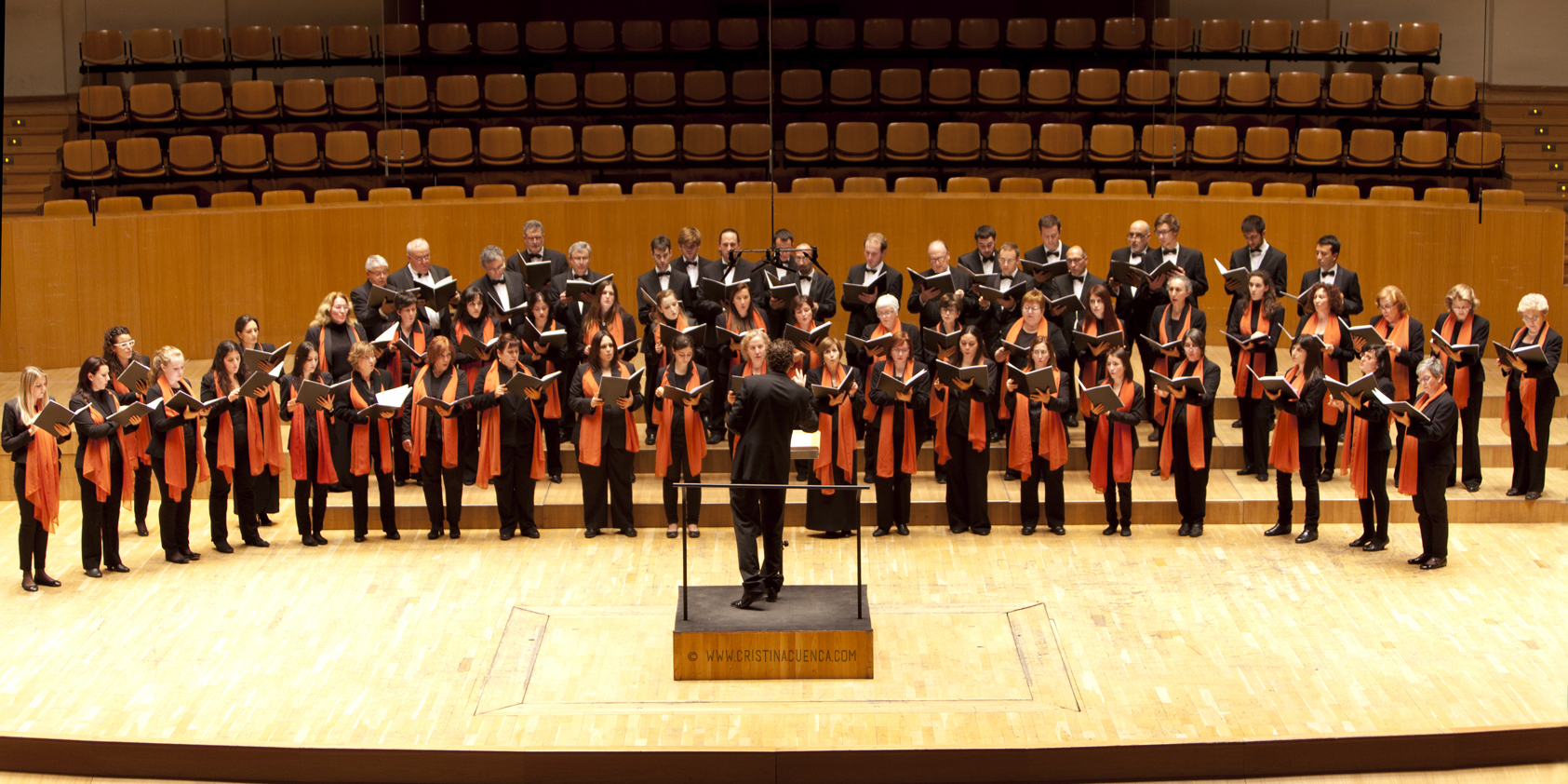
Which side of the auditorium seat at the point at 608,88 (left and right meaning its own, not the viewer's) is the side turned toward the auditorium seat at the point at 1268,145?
left

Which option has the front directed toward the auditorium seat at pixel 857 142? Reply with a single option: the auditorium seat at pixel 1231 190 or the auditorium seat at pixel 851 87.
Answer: the auditorium seat at pixel 851 87

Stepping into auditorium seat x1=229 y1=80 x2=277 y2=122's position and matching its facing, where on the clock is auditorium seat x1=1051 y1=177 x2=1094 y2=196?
auditorium seat x1=1051 y1=177 x2=1094 y2=196 is roughly at 10 o'clock from auditorium seat x1=229 y1=80 x2=277 y2=122.

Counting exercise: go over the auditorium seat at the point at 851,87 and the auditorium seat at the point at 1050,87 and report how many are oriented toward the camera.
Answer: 2

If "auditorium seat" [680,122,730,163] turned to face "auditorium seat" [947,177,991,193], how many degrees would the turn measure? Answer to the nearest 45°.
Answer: approximately 90° to its left

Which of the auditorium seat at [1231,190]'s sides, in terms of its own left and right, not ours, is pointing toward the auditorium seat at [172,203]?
right

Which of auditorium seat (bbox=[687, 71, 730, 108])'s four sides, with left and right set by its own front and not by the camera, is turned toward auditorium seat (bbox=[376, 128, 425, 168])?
right
